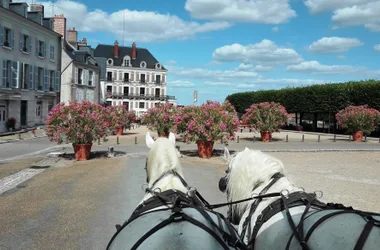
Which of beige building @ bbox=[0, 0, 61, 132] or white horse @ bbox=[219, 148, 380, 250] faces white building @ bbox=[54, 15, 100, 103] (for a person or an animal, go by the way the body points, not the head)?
the white horse

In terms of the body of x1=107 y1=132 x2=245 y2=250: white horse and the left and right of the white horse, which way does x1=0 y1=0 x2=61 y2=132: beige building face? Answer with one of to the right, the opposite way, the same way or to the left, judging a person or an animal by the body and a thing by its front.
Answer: to the right

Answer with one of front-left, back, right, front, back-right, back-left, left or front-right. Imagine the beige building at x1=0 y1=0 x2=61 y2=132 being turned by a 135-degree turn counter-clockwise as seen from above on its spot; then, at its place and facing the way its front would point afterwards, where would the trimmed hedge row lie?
right

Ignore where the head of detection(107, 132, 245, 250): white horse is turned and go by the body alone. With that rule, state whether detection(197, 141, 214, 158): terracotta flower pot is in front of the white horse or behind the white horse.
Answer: in front

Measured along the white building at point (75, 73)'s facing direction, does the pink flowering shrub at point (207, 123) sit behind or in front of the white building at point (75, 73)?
in front

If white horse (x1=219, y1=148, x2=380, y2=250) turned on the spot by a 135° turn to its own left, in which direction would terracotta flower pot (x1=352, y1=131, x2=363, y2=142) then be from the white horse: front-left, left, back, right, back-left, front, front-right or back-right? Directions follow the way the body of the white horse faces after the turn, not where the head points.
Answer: back

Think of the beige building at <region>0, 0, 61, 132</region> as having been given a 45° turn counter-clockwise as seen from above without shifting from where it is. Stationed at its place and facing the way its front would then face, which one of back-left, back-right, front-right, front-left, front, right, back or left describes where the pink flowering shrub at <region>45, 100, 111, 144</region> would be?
right

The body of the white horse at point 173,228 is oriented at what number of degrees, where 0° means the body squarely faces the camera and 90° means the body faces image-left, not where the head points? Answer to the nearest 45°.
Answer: approximately 180°

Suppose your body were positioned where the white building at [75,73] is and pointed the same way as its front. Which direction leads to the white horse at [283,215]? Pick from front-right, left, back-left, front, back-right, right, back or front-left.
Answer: front-right

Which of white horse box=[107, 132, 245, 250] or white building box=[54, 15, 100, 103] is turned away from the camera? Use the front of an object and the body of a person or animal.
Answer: the white horse

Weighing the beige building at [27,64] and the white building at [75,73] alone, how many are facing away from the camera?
0

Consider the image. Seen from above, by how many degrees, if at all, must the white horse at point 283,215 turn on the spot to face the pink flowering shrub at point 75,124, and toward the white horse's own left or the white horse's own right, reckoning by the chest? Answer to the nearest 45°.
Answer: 0° — it already faces it

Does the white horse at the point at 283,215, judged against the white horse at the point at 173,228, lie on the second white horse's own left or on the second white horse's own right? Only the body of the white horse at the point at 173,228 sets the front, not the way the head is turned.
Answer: on the second white horse's own right

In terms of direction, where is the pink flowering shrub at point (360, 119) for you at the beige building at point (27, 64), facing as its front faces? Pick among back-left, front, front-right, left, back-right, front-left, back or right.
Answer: front

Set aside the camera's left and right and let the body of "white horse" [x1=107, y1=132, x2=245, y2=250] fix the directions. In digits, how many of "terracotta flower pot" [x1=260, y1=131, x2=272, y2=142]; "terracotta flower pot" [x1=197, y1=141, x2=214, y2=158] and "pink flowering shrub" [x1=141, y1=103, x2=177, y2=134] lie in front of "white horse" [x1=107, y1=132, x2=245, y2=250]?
3

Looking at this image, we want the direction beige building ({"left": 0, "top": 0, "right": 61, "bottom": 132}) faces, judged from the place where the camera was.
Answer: facing the viewer and to the right of the viewer

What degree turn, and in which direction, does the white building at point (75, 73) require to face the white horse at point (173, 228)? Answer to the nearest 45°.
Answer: approximately 45° to its right

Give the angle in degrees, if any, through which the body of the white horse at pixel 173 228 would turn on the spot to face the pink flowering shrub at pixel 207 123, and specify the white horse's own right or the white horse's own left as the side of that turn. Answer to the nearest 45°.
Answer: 0° — it already faces it

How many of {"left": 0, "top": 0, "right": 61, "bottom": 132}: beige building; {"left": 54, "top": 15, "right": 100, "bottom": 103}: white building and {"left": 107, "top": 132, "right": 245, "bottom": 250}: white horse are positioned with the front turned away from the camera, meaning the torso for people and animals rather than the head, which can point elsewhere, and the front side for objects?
1
